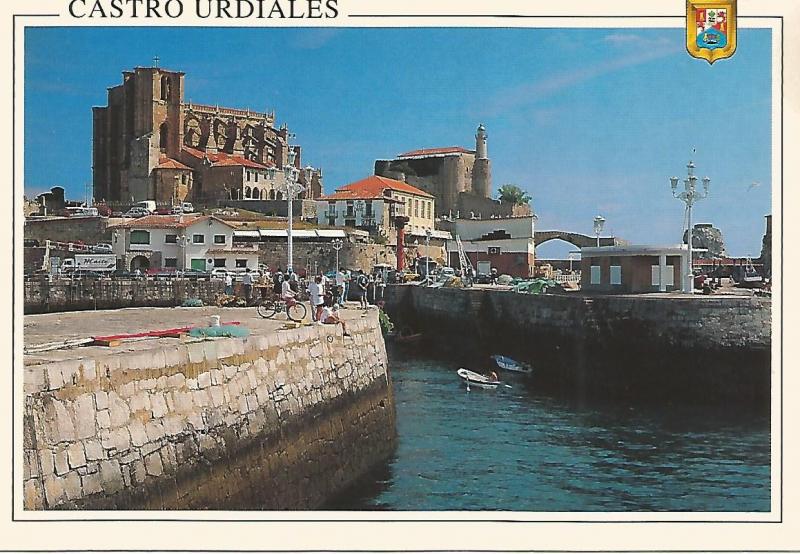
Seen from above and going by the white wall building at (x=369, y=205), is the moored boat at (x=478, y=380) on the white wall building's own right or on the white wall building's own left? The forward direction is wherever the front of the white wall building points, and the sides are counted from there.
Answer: on the white wall building's own left

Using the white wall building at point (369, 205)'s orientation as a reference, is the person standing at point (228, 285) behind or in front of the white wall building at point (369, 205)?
in front

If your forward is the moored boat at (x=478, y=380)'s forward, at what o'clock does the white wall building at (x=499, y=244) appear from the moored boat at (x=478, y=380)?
The white wall building is roughly at 3 o'clock from the moored boat.

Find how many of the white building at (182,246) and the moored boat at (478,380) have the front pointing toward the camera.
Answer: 1

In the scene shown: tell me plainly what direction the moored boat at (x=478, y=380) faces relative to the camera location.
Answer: facing to the left of the viewer

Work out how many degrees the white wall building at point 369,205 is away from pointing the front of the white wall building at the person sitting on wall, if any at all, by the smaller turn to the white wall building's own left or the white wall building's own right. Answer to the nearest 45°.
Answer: approximately 45° to the white wall building's own left

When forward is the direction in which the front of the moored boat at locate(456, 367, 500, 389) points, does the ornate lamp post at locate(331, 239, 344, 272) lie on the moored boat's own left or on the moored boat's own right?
on the moored boat's own right

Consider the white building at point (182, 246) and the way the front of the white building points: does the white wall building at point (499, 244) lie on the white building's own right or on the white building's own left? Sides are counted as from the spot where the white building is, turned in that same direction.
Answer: on the white building's own left

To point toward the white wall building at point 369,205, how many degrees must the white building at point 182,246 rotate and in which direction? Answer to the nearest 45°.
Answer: approximately 135° to its left

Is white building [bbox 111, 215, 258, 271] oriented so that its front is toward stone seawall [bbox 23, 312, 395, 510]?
yes

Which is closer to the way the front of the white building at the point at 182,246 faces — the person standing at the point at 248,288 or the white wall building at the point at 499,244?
the person standing

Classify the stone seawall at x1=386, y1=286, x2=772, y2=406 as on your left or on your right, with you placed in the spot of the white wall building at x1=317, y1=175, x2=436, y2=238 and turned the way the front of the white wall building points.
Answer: on your left

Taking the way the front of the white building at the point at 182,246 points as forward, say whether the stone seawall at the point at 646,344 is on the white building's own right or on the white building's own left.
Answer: on the white building's own left
